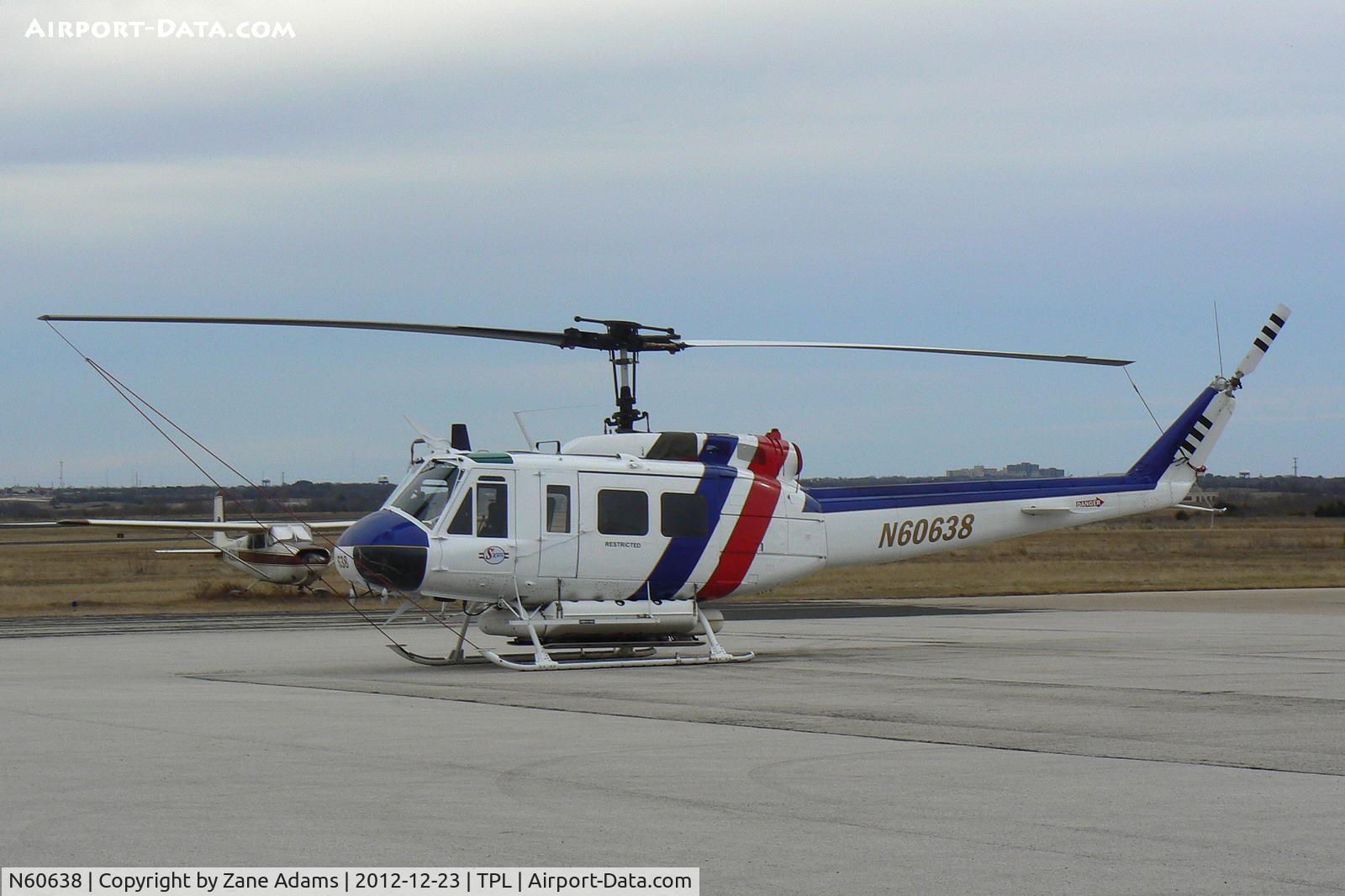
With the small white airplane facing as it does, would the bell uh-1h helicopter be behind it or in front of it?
in front

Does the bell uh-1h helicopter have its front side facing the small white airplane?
no

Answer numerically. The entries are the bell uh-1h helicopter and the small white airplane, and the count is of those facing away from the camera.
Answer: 0

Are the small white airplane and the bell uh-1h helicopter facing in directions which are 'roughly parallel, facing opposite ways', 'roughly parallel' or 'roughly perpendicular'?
roughly perpendicular

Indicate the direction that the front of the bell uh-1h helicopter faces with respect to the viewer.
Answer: facing the viewer and to the left of the viewer
